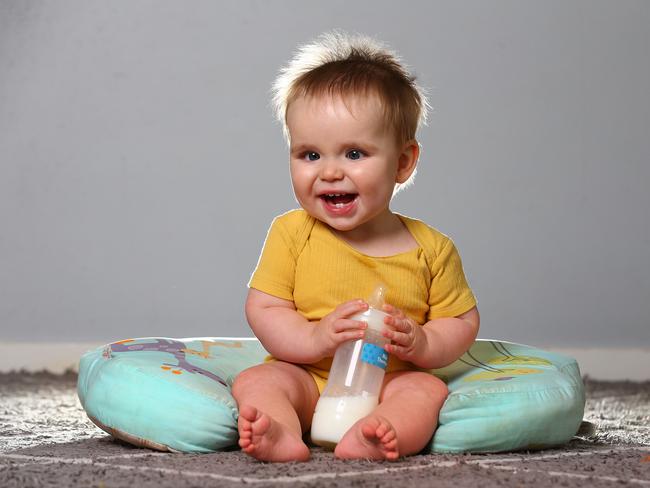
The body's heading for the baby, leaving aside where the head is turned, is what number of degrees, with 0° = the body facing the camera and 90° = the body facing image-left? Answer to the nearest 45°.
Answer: approximately 0°
